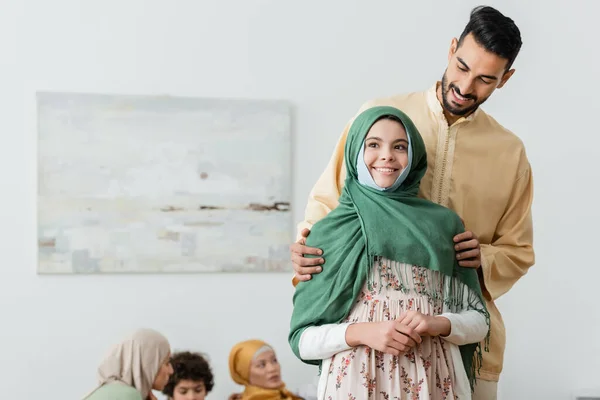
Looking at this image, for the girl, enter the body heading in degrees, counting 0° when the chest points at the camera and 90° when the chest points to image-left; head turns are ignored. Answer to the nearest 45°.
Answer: approximately 0°

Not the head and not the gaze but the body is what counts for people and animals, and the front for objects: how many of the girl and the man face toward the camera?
2

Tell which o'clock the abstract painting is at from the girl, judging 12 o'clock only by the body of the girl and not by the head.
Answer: The abstract painting is roughly at 5 o'clock from the girl.

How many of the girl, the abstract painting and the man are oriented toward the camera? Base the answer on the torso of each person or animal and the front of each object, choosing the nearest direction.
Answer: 3

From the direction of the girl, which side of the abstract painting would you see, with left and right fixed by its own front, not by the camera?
front

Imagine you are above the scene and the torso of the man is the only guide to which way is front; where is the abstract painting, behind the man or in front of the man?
behind
